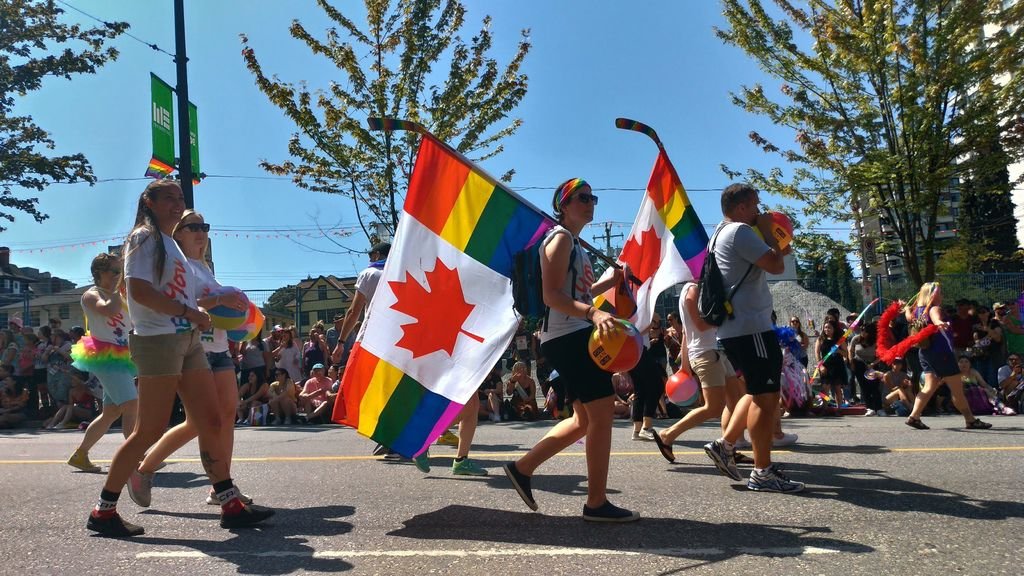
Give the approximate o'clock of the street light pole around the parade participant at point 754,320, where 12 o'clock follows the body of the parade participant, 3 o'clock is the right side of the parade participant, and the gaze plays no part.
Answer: The street light pole is roughly at 7 o'clock from the parade participant.

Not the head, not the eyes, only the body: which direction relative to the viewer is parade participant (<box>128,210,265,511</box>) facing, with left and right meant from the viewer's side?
facing to the right of the viewer

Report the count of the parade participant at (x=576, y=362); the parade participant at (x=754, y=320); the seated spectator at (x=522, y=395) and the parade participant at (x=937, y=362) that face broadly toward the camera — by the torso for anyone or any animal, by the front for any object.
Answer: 1

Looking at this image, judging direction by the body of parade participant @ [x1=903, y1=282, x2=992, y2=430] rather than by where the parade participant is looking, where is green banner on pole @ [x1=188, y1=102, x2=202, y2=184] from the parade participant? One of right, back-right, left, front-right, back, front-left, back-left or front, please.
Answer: back-left

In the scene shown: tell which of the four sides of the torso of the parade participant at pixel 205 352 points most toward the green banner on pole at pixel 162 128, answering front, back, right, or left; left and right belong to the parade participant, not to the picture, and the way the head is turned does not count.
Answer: left

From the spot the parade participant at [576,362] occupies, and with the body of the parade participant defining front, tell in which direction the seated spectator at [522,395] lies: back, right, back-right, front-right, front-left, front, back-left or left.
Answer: left

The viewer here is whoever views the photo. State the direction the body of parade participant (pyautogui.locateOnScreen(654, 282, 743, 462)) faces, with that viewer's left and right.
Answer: facing to the right of the viewer

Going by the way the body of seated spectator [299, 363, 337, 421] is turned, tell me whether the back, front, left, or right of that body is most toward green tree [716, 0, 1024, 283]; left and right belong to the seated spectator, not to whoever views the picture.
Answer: left

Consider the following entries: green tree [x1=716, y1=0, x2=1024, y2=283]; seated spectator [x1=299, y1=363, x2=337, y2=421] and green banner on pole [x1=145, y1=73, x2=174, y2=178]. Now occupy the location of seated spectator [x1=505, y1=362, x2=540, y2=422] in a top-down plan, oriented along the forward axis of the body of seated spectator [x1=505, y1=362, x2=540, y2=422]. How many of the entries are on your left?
1

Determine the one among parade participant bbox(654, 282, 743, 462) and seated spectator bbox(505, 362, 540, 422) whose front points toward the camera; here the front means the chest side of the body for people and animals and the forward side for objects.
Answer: the seated spectator

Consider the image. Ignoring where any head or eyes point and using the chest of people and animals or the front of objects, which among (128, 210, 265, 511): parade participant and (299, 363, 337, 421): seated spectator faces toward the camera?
the seated spectator

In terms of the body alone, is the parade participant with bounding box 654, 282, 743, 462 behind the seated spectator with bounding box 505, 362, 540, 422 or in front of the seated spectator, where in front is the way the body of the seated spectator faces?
in front
